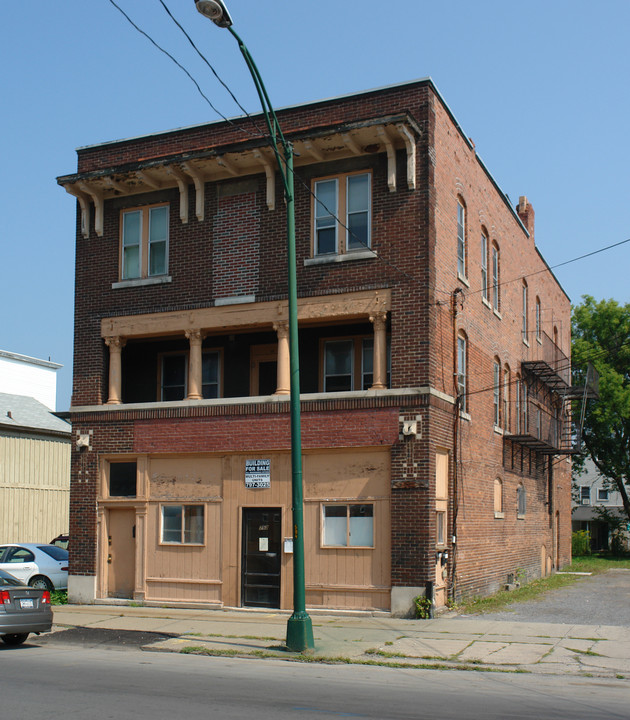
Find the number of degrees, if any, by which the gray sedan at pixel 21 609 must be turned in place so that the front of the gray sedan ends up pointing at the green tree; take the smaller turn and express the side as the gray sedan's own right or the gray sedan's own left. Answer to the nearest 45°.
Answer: approximately 90° to the gray sedan's own right

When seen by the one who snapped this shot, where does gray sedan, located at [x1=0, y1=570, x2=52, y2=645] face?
facing away from the viewer and to the left of the viewer

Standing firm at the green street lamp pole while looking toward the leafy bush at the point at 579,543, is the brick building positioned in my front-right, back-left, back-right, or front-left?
front-left

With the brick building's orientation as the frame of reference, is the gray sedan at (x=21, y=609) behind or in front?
in front

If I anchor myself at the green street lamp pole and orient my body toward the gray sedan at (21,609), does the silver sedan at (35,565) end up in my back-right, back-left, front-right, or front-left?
front-right

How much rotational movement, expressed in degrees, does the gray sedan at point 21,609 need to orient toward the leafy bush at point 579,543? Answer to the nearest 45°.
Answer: approximately 90° to its right

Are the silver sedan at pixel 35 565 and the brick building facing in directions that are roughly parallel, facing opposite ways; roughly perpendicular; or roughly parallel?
roughly perpendicular

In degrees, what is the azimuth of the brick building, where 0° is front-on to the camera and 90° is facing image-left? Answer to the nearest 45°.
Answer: approximately 45°
